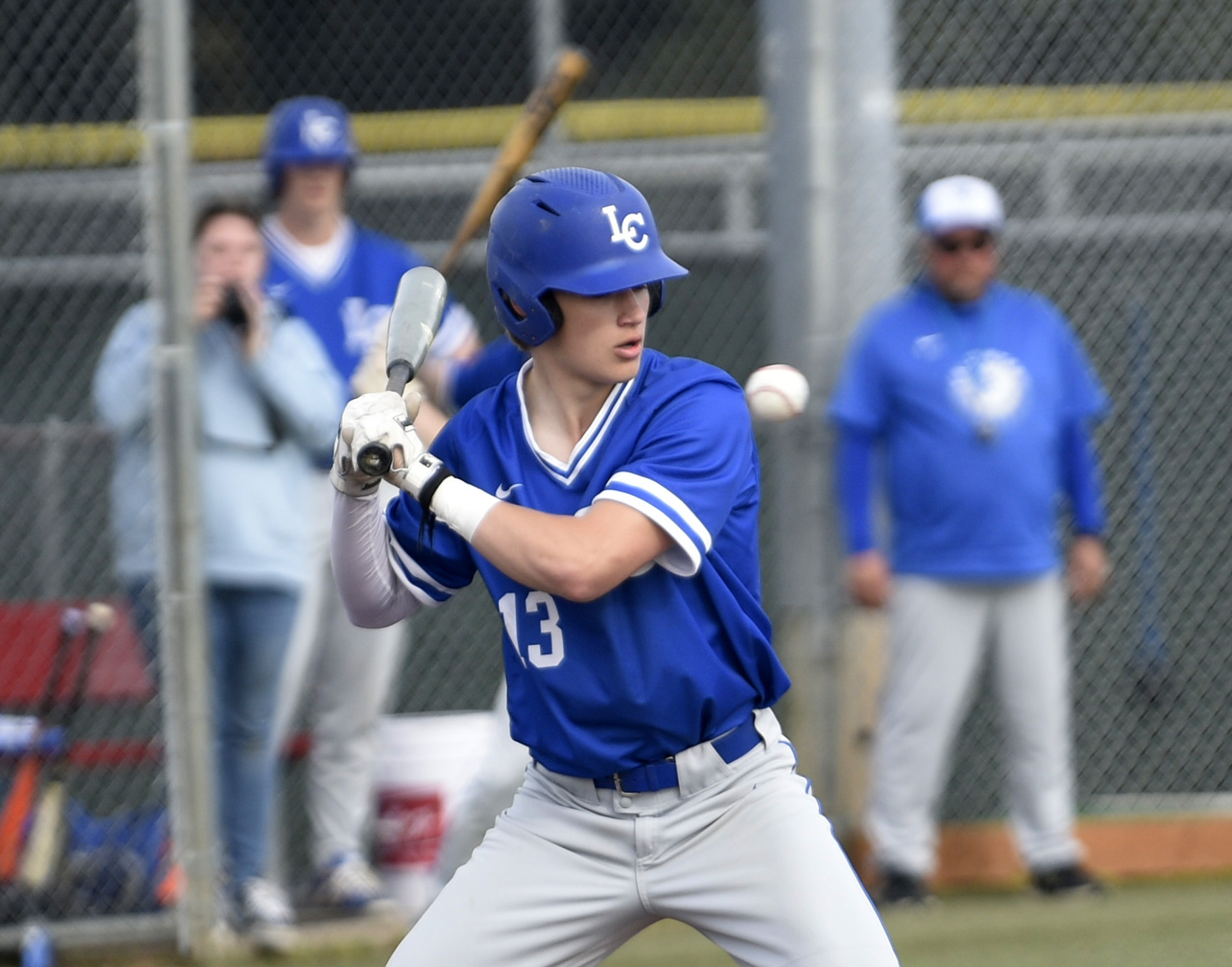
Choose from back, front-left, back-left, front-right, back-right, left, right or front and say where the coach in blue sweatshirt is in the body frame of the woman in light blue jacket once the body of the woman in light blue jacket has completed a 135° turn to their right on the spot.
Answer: back-right

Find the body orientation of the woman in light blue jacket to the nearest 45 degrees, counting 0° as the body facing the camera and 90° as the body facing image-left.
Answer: approximately 0°
